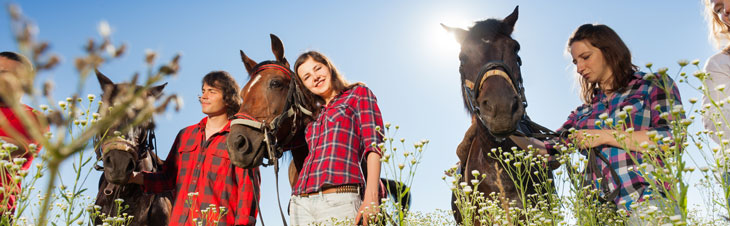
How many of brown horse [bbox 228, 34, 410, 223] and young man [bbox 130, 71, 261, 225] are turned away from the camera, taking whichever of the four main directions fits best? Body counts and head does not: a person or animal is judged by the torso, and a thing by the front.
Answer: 0

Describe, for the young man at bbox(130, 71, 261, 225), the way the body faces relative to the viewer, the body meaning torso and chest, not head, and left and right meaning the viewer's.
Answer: facing the viewer and to the left of the viewer

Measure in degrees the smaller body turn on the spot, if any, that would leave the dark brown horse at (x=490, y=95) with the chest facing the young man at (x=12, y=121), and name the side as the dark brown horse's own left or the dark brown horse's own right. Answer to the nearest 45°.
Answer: approximately 45° to the dark brown horse's own right

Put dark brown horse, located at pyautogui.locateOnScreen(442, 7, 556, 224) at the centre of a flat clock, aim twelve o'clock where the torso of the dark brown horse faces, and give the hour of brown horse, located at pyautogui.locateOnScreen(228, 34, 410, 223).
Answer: The brown horse is roughly at 3 o'clock from the dark brown horse.

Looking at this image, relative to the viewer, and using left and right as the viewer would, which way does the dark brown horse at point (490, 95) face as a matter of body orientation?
facing the viewer

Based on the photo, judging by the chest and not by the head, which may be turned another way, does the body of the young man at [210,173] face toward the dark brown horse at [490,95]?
no

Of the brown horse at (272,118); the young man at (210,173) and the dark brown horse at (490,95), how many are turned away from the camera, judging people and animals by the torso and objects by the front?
0

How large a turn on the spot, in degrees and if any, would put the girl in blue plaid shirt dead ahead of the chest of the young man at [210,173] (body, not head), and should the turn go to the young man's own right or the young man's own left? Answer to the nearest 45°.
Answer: approximately 90° to the young man's own left

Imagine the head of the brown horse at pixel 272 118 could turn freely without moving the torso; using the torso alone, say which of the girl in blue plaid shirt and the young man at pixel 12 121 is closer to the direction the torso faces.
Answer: the young man

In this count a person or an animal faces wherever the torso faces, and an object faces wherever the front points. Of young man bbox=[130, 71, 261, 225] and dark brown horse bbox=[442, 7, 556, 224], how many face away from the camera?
0

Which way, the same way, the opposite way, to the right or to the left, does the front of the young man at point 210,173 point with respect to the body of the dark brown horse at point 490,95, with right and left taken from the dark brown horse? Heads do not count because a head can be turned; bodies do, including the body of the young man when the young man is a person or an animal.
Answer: the same way

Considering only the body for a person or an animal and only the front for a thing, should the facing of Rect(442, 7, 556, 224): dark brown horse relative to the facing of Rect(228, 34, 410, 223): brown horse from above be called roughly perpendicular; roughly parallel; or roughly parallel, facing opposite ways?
roughly parallel

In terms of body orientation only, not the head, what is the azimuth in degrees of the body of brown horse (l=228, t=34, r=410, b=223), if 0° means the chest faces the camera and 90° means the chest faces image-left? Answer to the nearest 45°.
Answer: approximately 45°

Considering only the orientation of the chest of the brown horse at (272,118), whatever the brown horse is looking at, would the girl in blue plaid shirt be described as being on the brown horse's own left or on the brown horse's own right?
on the brown horse's own left

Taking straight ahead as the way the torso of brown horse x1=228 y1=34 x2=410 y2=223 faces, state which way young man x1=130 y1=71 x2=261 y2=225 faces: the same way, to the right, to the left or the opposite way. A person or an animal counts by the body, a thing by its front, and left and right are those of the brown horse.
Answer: the same way
